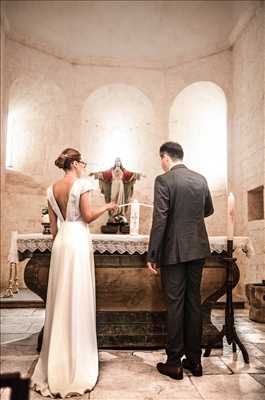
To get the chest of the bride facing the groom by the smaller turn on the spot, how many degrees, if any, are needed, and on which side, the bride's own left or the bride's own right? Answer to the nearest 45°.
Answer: approximately 45° to the bride's own right

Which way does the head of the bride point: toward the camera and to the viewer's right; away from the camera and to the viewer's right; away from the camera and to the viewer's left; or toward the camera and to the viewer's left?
away from the camera and to the viewer's right

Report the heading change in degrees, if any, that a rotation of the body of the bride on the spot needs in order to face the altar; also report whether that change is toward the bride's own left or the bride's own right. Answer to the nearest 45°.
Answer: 0° — they already face it

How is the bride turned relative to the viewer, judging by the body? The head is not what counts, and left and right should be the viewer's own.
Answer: facing away from the viewer and to the right of the viewer

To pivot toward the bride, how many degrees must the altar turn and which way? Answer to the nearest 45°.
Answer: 0° — it already faces them

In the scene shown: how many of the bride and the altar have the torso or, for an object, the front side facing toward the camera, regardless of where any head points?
1

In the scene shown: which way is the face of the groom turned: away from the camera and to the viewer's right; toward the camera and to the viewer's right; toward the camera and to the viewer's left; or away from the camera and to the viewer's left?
away from the camera and to the viewer's left
